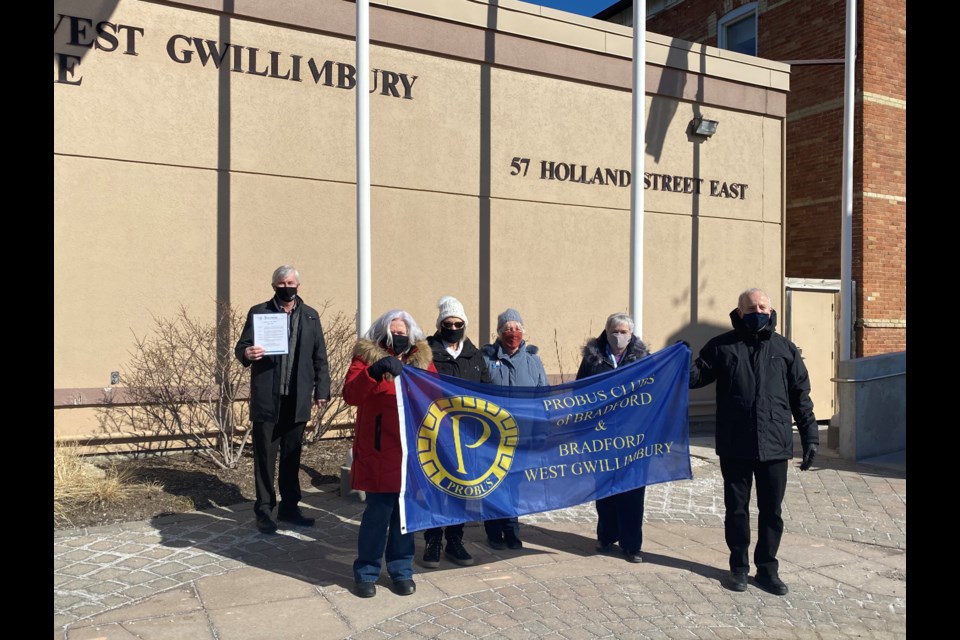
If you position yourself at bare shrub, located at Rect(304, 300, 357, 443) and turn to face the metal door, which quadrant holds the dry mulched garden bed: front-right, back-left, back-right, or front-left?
back-right

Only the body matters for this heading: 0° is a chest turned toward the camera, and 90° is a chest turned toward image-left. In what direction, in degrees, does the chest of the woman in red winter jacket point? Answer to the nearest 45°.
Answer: approximately 315°

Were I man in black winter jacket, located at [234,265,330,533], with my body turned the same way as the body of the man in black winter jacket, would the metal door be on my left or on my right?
on my left

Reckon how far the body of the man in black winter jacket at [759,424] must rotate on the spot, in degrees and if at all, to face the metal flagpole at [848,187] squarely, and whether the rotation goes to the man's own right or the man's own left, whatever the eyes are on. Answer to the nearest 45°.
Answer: approximately 180°

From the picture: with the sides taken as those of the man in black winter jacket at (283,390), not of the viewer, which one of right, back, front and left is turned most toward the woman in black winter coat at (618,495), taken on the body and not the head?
left

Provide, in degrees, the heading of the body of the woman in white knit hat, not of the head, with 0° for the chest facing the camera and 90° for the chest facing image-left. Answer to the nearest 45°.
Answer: approximately 0°

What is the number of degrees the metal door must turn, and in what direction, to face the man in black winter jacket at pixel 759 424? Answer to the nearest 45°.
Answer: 0° — it already faces them

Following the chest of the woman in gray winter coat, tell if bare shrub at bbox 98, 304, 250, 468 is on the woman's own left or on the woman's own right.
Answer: on the woman's own right

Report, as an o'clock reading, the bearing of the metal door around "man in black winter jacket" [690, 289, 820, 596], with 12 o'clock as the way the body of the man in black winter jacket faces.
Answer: The metal door is roughly at 6 o'clock from the man in black winter jacket.
